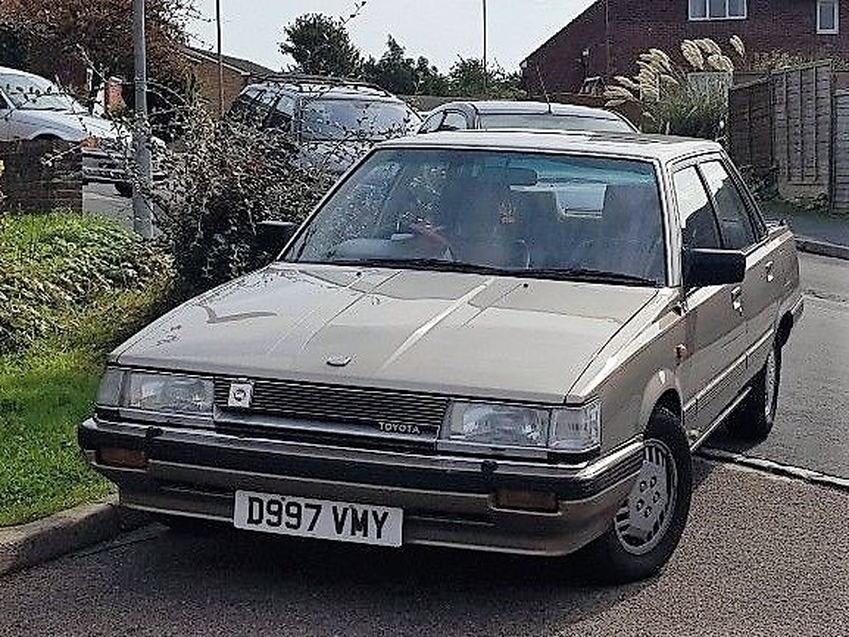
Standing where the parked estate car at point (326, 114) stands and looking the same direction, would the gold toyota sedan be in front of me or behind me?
in front

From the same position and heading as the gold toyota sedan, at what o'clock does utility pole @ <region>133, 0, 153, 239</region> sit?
The utility pole is roughly at 4 o'clock from the gold toyota sedan.

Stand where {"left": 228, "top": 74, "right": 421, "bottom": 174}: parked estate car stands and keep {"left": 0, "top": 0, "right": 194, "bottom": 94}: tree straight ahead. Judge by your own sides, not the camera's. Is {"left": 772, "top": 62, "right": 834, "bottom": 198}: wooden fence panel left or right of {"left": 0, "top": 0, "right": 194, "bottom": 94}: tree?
right

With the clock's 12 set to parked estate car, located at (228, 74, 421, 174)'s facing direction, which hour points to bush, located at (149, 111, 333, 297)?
The bush is roughly at 2 o'clock from the parked estate car.

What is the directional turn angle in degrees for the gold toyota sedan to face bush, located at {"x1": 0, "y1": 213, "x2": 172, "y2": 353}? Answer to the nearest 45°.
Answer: approximately 90° to its right

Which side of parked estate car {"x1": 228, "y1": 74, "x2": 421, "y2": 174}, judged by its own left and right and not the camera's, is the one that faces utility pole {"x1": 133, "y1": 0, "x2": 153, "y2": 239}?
right

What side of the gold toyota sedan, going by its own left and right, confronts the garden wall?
right

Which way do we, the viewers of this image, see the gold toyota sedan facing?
facing the viewer and to the left of the viewer

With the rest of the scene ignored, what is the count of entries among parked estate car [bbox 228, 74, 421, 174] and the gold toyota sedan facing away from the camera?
0

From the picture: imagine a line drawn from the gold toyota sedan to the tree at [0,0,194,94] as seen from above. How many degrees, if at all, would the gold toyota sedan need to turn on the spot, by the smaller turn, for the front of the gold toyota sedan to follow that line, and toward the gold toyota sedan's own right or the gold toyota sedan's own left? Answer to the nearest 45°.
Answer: approximately 135° to the gold toyota sedan's own right
